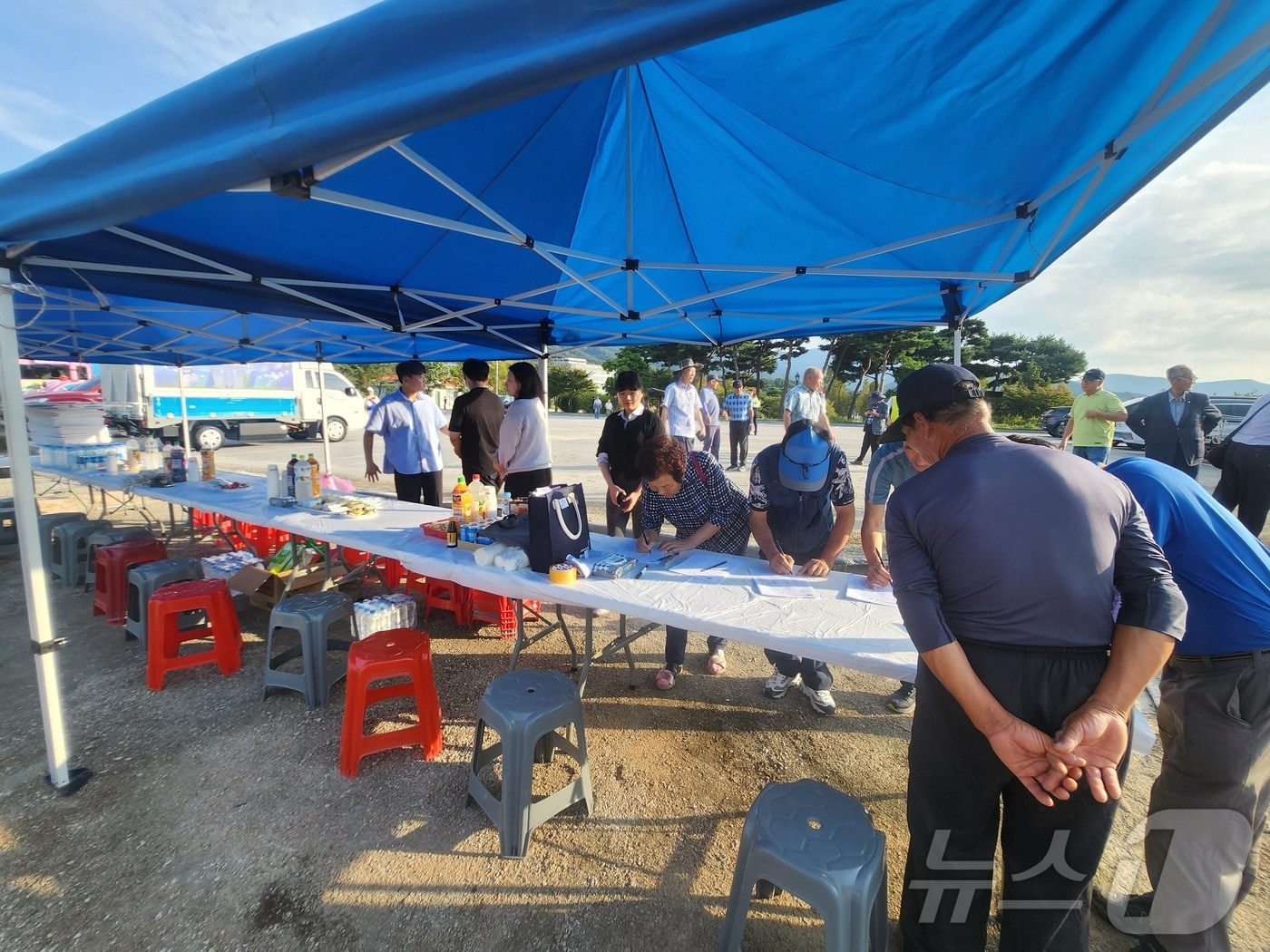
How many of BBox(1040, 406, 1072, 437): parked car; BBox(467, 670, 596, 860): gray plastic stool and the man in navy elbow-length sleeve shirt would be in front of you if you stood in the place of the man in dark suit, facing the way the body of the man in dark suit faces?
2

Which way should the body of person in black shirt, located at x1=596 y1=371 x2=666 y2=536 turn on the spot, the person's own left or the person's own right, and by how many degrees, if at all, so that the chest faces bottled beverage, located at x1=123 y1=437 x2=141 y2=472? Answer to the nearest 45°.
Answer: approximately 90° to the person's own right

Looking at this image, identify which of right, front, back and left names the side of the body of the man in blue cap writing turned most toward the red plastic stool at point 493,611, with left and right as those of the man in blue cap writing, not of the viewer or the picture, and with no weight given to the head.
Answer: right

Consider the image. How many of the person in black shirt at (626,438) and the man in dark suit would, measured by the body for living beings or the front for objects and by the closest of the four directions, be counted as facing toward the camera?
2

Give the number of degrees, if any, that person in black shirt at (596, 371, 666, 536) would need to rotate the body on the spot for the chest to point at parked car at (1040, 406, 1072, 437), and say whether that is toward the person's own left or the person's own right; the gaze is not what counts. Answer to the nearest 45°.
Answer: approximately 135° to the person's own left

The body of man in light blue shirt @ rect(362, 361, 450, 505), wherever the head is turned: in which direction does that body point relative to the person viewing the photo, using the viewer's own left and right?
facing the viewer and to the right of the viewer

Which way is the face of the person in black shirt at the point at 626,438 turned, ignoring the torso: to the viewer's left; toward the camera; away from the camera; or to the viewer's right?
toward the camera

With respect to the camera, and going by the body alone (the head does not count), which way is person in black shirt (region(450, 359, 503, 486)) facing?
away from the camera

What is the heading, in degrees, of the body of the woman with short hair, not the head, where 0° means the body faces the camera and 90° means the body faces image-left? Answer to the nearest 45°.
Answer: approximately 45°

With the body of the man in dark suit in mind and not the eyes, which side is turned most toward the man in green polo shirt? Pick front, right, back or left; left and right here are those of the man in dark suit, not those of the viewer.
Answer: right

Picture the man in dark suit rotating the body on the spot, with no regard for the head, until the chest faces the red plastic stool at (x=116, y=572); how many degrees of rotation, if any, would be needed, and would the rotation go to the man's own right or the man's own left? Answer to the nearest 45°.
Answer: approximately 45° to the man's own right

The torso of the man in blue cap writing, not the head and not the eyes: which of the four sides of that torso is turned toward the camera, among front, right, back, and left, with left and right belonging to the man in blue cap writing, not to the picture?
front

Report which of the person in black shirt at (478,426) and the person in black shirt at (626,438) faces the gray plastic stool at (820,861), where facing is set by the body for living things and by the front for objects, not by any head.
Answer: the person in black shirt at (626,438)
